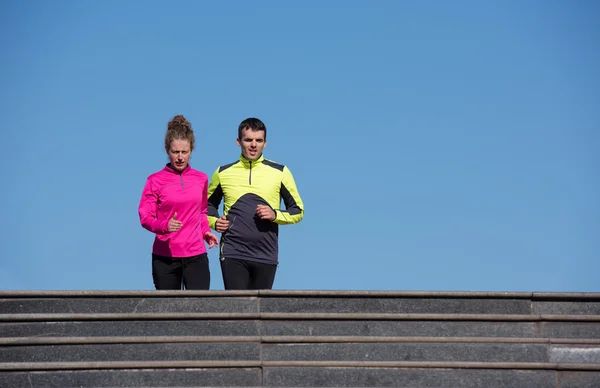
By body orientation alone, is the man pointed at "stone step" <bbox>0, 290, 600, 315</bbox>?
yes

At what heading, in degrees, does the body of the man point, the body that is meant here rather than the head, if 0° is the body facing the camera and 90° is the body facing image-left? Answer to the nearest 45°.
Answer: approximately 0°

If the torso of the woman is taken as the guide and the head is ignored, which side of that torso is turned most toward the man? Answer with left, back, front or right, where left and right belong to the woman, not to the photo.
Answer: left

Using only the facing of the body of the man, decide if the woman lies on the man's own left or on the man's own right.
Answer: on the man's own right

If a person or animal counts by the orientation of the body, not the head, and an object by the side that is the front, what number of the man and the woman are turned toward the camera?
2
